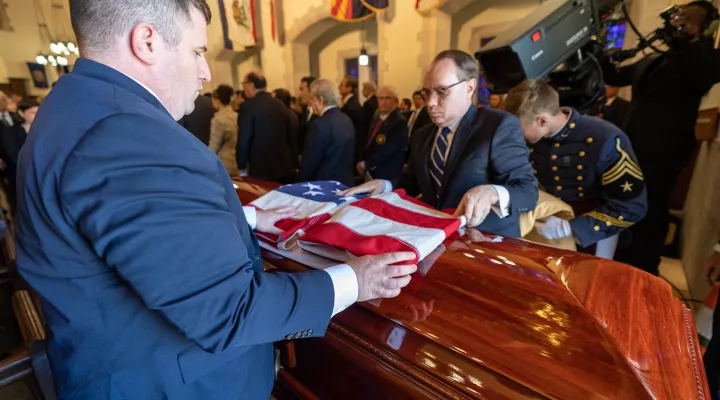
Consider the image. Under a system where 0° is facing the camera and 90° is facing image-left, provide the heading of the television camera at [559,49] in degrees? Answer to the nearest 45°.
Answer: approximately 45°

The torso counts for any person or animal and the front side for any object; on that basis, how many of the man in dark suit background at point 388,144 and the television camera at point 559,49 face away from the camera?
0

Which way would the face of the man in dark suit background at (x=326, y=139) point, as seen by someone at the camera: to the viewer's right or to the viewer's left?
to the viewer's left

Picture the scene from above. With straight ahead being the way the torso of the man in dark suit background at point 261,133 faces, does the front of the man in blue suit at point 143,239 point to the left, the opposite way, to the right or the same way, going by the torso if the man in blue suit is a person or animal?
to the right

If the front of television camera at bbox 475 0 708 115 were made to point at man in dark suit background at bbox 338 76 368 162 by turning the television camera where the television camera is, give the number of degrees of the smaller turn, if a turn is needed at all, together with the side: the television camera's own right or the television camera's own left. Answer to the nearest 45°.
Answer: approximately 90° to the television camera's own right

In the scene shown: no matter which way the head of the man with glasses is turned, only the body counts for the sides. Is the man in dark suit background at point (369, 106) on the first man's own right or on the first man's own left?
on the first man's own right

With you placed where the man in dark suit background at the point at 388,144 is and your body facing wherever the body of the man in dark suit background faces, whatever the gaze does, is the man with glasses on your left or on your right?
on your left

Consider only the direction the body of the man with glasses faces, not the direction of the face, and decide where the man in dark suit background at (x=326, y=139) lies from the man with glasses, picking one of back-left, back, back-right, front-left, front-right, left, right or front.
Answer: right

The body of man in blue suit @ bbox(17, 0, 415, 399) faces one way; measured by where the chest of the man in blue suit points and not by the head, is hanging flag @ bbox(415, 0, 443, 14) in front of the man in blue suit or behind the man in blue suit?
in front

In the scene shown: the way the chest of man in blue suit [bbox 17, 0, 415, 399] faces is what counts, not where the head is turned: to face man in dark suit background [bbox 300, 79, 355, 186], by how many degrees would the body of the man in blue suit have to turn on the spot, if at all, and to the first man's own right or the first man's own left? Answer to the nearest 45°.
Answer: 0° — they already face them

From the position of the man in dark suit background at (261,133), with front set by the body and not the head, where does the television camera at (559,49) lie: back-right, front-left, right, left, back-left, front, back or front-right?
back

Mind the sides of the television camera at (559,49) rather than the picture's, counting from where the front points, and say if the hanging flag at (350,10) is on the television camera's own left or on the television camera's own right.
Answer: on the television camera's own right

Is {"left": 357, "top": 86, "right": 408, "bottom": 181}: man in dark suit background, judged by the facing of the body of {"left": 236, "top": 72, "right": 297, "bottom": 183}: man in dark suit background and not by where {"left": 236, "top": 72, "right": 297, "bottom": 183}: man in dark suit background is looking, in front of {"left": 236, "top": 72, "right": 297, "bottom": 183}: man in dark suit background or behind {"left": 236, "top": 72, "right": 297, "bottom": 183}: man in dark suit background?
behind

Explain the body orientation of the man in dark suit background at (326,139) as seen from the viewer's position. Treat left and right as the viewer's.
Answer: facing away from the viewer and to the left of the viewer

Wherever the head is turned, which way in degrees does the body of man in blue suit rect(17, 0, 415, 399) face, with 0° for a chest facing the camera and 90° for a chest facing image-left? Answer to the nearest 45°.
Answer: approximately 225°
